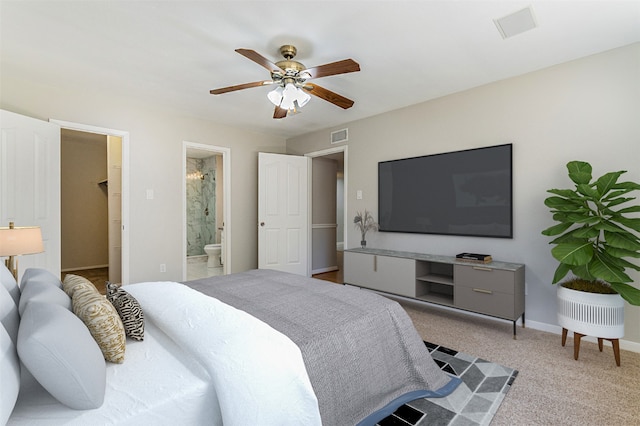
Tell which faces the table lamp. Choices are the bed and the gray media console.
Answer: the gray media console

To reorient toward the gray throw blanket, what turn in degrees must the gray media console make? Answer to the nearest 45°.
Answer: approximately 45° to its left

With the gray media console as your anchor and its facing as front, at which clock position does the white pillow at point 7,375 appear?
The white pillow is roughly at 11 o'clock from the gray media console.

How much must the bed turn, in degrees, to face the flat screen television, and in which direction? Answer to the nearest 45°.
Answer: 0° — it already faces it

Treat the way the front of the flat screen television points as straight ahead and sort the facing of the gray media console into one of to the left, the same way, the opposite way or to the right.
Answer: the same way

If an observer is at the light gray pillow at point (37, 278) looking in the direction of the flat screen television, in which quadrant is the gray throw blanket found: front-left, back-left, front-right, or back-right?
front-right

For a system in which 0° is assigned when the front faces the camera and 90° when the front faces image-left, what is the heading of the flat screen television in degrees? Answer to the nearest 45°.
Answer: approximately 45°

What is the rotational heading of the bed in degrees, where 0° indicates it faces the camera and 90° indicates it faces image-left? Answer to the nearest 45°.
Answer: approximately 225°

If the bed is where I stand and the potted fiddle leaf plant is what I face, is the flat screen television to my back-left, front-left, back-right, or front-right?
front-left

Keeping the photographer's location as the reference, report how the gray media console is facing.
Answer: facing the viewer and to the left of the viewer

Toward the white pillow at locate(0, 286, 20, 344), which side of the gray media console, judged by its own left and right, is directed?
front

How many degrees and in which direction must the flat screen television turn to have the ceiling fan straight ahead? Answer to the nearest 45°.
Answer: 0° — it already faces it

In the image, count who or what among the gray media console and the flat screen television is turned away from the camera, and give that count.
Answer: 0

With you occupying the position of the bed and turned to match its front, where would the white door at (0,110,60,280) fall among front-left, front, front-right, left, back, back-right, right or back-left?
left

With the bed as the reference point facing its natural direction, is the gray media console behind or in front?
in front

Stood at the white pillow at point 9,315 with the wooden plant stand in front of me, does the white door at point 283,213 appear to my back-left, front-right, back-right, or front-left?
front-left

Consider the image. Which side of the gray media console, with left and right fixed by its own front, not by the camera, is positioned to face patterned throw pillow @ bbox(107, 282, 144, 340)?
front

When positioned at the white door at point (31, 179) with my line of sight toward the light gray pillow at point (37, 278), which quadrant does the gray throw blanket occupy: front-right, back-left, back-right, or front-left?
front-left

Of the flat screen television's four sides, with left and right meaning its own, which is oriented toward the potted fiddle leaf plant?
left
